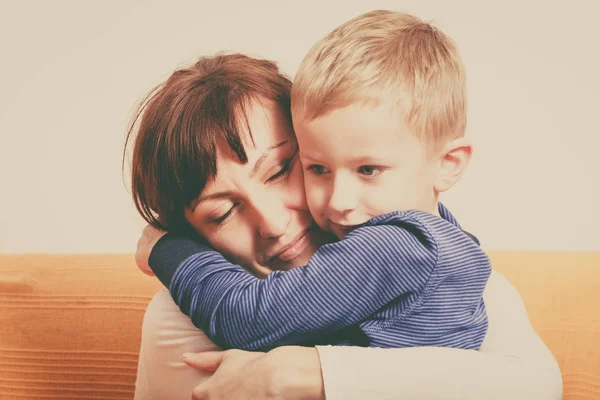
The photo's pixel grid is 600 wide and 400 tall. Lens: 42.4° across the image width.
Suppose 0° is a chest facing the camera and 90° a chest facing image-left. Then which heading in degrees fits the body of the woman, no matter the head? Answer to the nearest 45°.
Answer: approximately 0°

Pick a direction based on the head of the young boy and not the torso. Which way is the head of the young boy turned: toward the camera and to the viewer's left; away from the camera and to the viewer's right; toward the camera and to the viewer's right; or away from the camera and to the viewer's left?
toward the camera and to the viewer's left
